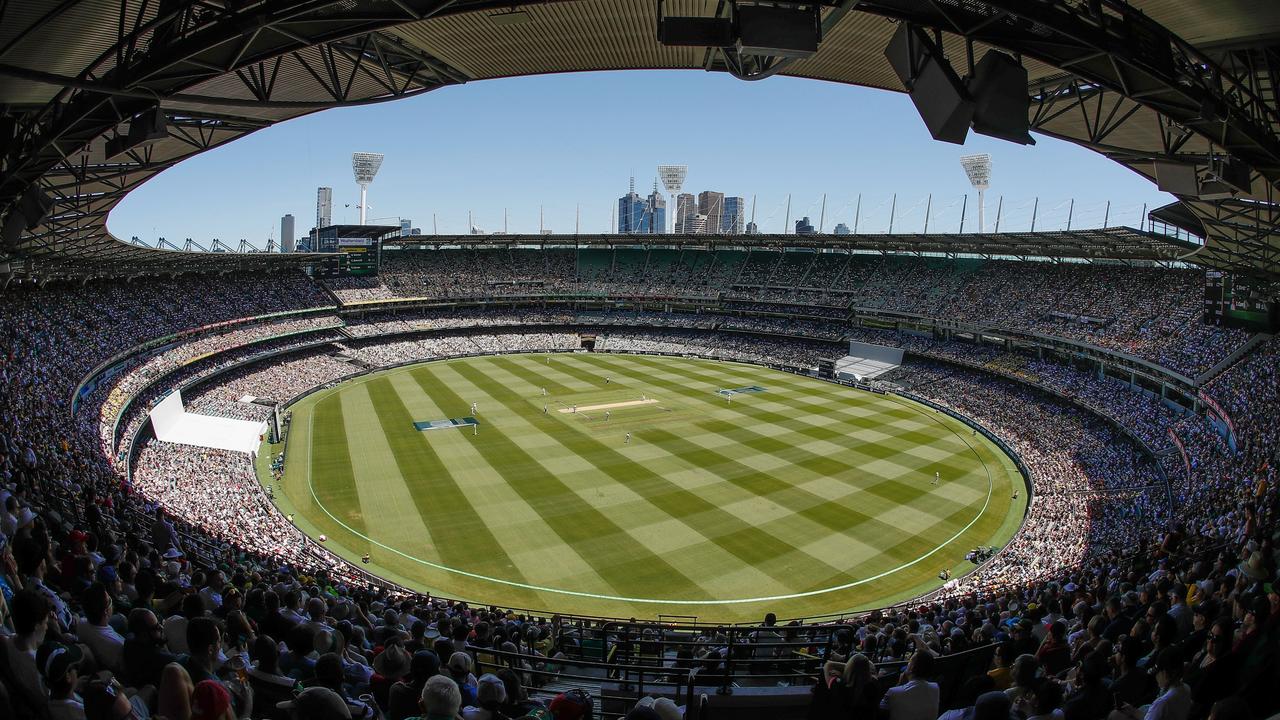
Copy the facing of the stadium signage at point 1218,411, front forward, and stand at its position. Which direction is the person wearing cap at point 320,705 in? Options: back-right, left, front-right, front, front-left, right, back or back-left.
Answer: front-left

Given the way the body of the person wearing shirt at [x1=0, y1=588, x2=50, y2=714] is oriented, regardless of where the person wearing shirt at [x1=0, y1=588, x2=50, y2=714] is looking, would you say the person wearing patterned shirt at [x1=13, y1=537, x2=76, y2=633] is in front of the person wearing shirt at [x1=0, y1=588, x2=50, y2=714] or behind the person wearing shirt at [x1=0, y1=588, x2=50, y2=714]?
in front

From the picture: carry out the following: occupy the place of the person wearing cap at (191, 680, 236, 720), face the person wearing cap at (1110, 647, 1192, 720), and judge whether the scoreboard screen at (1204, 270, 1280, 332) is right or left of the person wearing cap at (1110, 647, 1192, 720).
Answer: left

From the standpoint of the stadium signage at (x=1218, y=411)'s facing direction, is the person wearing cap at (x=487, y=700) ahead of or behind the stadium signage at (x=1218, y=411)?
ahead

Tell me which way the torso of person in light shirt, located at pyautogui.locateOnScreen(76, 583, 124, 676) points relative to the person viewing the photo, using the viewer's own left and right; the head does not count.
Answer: facing away from the viewer and to the right of the viewer

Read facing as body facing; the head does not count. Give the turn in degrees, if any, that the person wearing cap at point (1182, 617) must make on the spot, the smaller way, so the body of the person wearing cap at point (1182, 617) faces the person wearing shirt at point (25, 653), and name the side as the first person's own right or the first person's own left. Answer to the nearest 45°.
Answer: approximately 90° to the first person's own left

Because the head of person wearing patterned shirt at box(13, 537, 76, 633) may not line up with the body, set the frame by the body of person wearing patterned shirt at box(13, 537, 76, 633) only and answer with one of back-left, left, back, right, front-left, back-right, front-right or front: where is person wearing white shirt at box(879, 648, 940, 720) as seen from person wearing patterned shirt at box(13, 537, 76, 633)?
right

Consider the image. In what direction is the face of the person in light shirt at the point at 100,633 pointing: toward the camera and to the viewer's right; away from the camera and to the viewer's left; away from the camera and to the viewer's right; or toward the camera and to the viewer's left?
away from the camera and to the viewer's right

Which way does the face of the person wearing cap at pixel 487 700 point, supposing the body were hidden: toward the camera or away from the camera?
away from the camera

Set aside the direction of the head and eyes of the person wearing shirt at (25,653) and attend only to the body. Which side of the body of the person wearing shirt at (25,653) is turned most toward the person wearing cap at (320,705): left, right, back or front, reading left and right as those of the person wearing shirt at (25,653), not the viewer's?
right

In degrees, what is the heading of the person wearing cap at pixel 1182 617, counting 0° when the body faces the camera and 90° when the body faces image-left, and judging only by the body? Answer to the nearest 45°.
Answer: approximately 135°

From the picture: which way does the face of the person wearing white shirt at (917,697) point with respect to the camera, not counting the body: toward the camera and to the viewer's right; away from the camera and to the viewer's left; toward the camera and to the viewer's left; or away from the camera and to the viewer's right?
away from the camera and to the viewer's left

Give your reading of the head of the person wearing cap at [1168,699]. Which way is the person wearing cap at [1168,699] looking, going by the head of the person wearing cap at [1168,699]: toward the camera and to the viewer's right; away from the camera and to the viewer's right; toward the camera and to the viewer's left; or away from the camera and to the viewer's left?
away from the camera and to the viewer's left

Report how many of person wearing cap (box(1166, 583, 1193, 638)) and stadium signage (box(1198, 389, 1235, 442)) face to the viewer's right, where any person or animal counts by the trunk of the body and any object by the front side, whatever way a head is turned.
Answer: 0

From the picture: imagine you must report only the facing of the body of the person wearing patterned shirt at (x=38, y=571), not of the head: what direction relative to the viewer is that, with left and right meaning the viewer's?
facing away from the viewer and to the right of the viewer

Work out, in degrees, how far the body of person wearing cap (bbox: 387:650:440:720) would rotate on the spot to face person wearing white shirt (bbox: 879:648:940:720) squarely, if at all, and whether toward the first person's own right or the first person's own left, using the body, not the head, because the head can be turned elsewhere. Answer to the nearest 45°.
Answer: approximately 45° to the first person's own right

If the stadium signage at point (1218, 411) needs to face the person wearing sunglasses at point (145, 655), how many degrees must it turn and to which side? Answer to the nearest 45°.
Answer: approximately 45° to its left

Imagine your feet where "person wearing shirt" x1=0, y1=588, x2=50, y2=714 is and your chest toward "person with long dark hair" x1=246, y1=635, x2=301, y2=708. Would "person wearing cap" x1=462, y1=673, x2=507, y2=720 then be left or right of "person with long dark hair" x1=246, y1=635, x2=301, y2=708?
right

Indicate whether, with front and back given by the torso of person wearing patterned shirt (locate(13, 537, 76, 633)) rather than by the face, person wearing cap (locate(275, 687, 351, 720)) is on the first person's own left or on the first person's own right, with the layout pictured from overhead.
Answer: on the first person's own right
